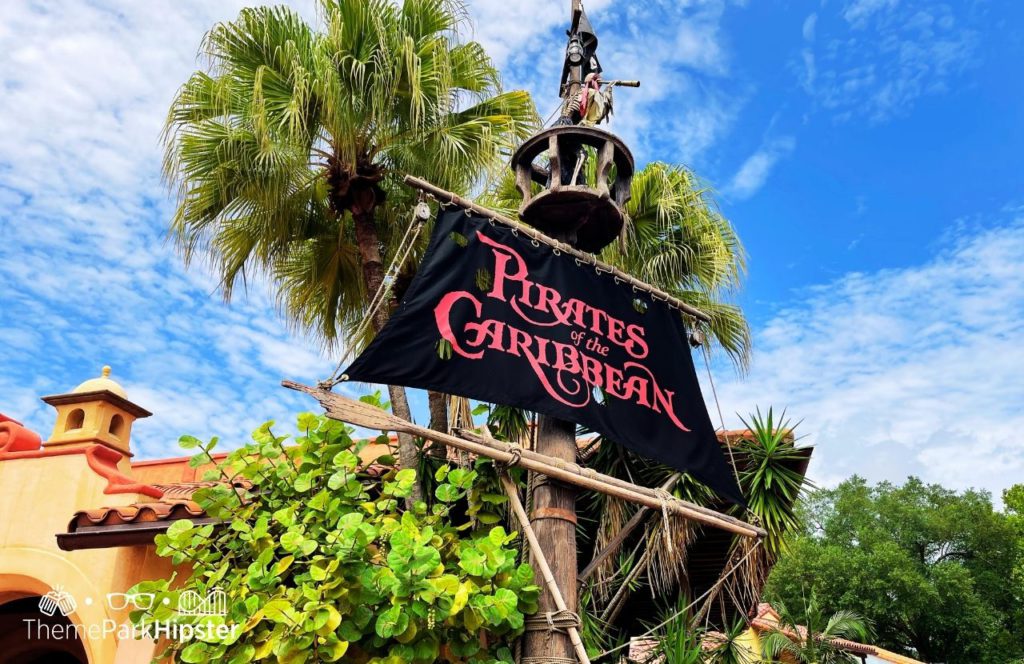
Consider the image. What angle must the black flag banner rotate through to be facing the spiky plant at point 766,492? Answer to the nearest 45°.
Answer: approximately 135° to its left

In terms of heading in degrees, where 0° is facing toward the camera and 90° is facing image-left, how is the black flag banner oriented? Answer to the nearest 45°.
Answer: approximately 0°

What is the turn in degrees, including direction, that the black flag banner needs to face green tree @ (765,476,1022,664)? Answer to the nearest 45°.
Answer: approximately 135° to its left
